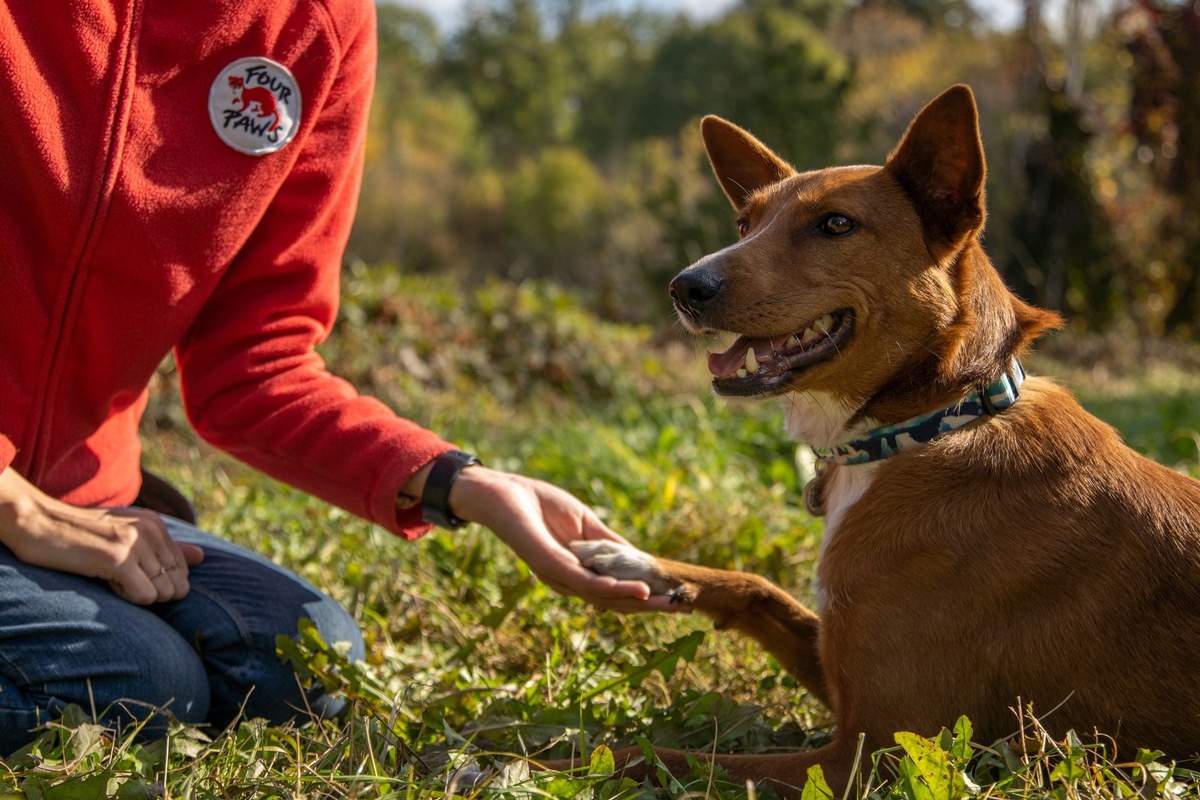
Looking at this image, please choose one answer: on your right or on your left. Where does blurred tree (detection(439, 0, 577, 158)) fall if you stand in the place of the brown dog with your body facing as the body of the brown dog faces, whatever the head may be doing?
on your right

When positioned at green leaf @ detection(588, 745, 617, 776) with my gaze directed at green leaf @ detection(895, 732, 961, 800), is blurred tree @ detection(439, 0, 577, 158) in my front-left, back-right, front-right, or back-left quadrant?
back-left

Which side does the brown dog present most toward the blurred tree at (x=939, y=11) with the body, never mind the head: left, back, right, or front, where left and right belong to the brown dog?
right

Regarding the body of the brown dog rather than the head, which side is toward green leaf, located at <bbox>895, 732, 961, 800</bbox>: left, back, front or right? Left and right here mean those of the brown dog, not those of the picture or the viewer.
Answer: left

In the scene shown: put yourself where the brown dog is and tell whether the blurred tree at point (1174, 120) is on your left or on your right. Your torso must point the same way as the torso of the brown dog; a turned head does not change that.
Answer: on your right

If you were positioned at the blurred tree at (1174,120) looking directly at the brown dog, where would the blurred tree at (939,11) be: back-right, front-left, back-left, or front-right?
back-right

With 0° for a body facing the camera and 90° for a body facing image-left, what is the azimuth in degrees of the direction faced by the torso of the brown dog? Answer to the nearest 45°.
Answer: approximately 90°

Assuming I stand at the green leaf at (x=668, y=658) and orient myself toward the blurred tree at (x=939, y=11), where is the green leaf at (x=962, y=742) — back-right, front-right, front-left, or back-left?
back-right
